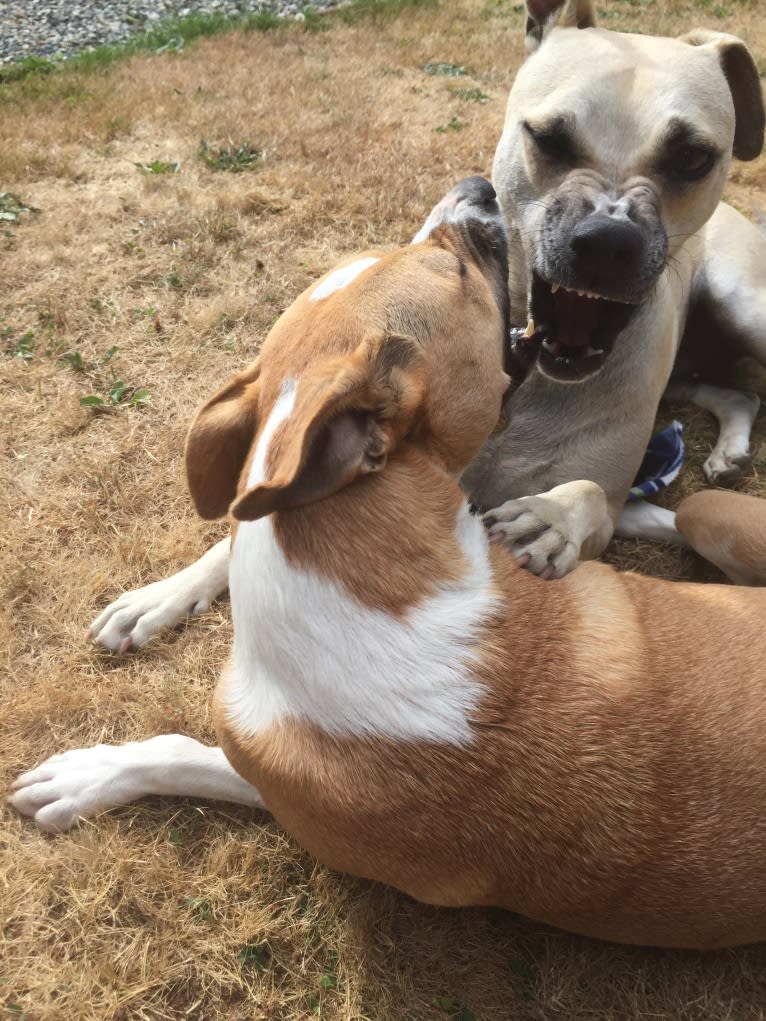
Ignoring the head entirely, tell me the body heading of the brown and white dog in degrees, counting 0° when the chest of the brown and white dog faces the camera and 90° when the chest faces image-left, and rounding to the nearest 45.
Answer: approximately 90°

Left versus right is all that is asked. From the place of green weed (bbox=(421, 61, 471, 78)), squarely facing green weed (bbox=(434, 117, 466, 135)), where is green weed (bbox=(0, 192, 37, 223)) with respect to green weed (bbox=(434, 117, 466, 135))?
right

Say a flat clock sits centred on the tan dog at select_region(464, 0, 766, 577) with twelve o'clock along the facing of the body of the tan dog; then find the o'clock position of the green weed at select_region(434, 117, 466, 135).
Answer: The green weed is roughly at 4 o'clock from the tan dog.

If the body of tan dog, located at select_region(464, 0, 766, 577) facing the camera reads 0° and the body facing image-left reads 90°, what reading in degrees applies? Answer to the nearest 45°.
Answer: approximately 45°

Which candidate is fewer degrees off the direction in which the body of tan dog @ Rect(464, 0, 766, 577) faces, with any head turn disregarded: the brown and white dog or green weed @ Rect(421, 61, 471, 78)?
the brown and white dog

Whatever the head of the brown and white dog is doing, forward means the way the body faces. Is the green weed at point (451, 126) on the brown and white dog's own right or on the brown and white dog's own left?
on the brown and white dog's own right

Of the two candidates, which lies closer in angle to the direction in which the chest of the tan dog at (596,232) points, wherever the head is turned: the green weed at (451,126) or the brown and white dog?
the brown and white dog

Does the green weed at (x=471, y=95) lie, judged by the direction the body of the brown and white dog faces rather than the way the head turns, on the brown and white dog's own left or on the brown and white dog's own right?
on the brown and white dog's own right

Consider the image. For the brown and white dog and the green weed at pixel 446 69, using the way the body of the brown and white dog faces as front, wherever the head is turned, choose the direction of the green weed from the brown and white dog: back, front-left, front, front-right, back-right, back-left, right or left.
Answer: right
